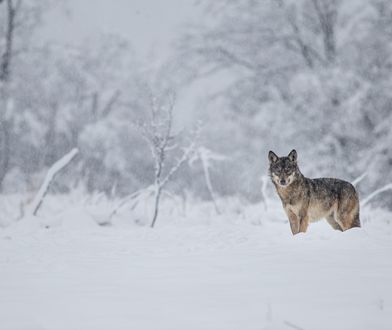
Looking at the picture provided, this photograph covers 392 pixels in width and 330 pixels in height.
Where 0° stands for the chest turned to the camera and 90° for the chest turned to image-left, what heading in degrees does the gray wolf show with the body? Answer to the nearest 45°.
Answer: approximately 45°
